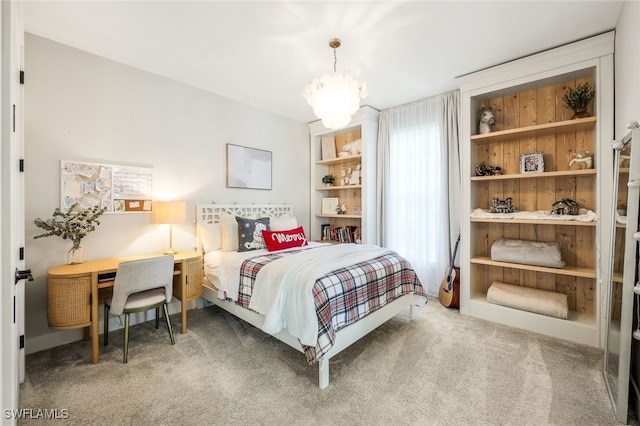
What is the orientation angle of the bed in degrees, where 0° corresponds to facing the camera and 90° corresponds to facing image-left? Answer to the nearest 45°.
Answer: approximately 315°

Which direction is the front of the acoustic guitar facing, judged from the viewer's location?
facing the viewer and to the left of the viewer

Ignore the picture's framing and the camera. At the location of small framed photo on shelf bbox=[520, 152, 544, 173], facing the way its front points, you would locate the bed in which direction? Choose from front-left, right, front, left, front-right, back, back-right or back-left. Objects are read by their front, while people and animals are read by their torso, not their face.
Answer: front-right

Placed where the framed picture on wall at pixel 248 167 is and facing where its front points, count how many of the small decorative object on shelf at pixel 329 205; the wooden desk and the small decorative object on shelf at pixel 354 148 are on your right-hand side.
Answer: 1

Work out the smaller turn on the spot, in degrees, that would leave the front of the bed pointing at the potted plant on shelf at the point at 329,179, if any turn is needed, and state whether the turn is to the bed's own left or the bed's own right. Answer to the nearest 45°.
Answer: approximately 135° to the bed's own left

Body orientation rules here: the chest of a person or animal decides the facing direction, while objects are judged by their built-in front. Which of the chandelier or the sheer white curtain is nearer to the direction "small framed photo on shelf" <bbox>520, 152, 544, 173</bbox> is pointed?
the chandelier

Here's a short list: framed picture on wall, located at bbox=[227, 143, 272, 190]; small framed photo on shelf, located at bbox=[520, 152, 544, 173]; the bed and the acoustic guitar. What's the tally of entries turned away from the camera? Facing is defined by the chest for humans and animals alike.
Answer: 0

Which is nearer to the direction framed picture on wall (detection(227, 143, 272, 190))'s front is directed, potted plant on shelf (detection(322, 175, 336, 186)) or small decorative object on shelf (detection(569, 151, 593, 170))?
the small decorative object on shelf

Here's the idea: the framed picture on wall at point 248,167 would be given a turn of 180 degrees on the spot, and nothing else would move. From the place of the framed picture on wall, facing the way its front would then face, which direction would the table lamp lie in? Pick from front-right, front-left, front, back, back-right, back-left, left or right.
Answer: left

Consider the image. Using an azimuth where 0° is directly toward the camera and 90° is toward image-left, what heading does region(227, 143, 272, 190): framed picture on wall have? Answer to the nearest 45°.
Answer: approximately 315°

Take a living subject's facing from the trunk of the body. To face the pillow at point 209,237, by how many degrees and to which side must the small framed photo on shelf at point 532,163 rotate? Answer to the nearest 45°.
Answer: approximately 45° to its right

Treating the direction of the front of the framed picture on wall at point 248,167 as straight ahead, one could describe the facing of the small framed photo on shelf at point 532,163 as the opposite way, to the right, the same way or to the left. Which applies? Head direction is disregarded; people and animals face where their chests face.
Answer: to the right

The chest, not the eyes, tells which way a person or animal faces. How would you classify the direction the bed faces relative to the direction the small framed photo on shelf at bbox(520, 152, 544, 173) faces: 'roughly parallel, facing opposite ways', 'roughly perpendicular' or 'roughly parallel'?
roughly perpendicular

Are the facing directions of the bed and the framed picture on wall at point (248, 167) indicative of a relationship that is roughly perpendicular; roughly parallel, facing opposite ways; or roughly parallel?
roughly parallel
